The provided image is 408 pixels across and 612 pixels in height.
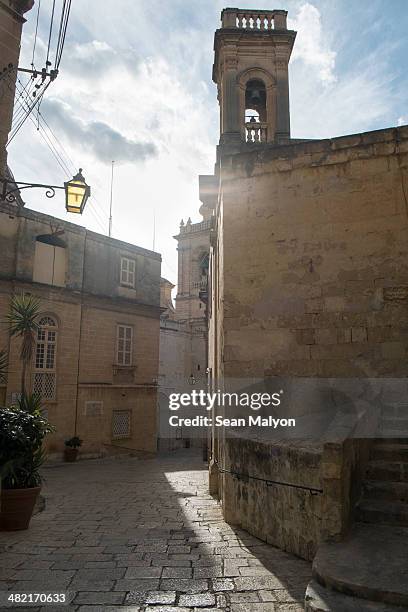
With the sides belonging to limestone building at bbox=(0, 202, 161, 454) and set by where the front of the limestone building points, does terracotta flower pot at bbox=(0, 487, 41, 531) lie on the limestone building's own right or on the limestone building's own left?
on the limestone building's own right

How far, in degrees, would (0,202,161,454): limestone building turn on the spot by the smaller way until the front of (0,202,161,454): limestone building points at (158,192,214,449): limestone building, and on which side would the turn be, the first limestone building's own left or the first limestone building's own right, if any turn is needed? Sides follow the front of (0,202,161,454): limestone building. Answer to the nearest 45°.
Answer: approximately 90° to the first limestone building's own left

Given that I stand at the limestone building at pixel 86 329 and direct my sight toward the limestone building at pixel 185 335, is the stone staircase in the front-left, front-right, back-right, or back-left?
back-right

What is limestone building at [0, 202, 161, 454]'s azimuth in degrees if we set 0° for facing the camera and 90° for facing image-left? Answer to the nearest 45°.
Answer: approximately 315°

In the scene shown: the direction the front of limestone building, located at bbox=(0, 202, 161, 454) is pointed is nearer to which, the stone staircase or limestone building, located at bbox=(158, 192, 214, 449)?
the stone staircase

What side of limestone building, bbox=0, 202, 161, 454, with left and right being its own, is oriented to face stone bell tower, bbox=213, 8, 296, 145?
front

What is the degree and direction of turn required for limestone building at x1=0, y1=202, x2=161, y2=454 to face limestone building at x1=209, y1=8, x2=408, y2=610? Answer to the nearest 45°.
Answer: approximately 45° to its right

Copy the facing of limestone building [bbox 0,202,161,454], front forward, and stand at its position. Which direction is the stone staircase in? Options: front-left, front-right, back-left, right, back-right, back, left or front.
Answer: front-right
